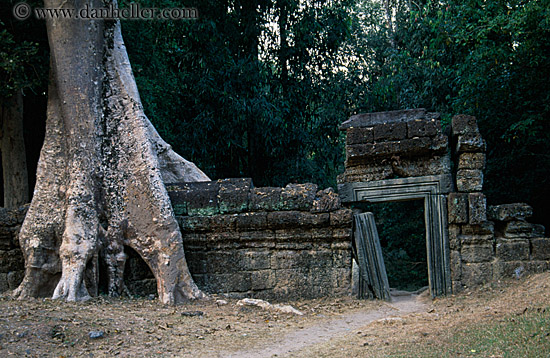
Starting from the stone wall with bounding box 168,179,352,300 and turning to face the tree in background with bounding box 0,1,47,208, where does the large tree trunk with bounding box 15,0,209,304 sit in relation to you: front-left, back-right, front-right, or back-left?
front-left

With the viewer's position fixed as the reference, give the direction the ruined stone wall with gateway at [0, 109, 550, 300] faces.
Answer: facing the viewer

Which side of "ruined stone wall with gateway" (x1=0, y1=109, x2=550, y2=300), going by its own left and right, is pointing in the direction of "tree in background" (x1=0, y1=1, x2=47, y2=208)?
right

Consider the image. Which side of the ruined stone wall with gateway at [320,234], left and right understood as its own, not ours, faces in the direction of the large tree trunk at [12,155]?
right
